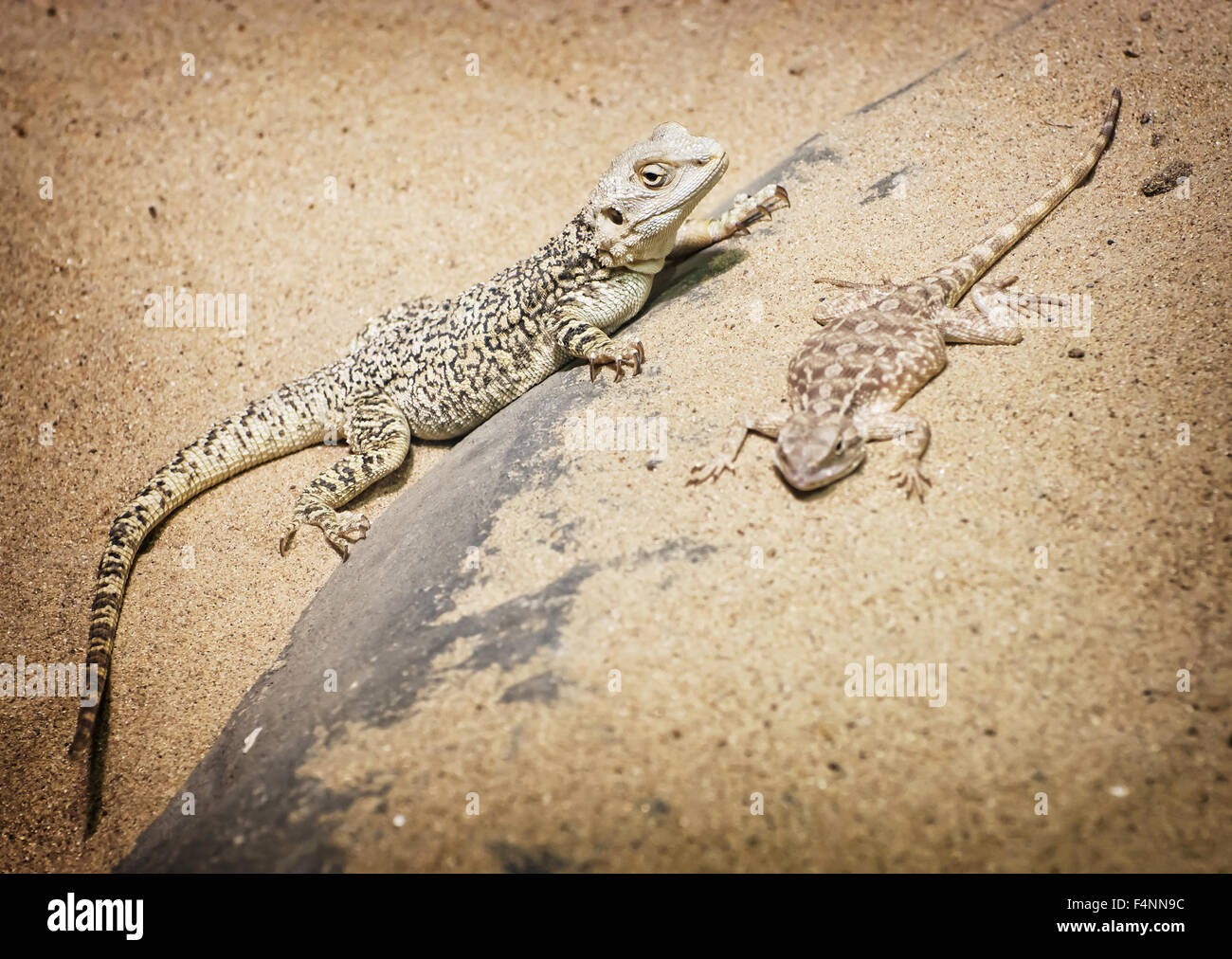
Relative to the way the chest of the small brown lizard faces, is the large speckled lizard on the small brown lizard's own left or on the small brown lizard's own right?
on the small brown lizard's own right

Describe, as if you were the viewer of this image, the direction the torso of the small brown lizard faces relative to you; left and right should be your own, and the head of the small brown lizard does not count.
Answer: facing the viewer and to the left of the viewer
